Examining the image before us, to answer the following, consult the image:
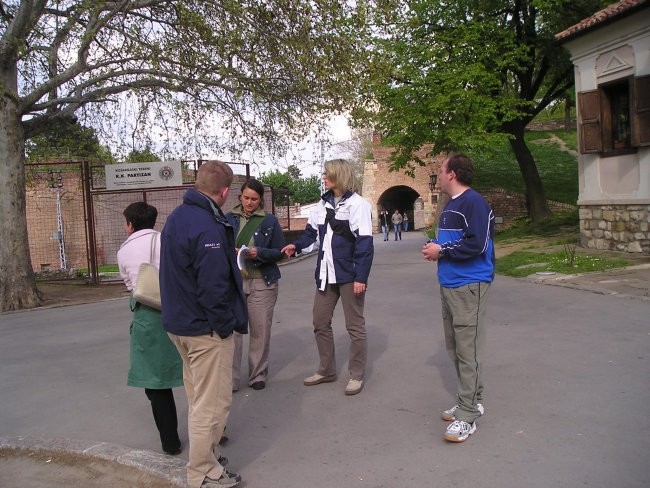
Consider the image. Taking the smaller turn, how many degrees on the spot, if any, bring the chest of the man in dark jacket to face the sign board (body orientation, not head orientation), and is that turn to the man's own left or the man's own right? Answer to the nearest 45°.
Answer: approximately 45° to the man's own left

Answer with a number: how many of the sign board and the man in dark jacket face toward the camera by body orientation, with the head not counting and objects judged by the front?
1

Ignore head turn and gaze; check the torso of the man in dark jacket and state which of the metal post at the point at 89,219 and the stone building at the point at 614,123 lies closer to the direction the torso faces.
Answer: the stone building

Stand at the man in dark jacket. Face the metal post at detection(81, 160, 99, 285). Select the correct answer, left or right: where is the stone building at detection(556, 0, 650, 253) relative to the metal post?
right

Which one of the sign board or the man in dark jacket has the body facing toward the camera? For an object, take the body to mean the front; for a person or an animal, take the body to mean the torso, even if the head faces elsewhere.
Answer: the sign board

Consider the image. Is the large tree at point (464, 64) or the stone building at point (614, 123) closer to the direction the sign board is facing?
the stone building

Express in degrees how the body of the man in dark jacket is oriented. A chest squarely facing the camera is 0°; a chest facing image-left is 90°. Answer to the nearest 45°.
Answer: approximately 225°

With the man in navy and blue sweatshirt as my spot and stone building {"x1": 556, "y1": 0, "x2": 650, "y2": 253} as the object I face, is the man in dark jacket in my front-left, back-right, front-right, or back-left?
back-left

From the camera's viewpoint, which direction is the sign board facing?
toward the camera

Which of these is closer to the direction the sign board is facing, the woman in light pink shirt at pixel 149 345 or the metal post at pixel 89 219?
the woman in light pink shirt

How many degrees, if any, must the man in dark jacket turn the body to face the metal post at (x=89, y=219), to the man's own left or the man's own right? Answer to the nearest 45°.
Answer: approximately 45° to the man's own left

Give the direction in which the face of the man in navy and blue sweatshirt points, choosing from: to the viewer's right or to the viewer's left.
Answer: to the viewer's left

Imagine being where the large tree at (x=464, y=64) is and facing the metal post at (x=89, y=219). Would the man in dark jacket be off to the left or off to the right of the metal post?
left

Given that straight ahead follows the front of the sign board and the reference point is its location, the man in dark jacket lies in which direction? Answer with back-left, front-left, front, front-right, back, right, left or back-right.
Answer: front

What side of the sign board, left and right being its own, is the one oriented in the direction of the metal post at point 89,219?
right

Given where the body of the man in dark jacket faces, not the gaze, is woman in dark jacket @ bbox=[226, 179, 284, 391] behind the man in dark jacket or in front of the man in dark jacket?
in front

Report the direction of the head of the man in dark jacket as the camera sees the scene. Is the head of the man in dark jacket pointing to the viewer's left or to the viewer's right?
to the viewer's right

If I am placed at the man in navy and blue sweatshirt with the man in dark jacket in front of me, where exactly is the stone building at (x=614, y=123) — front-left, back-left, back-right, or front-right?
back-right
